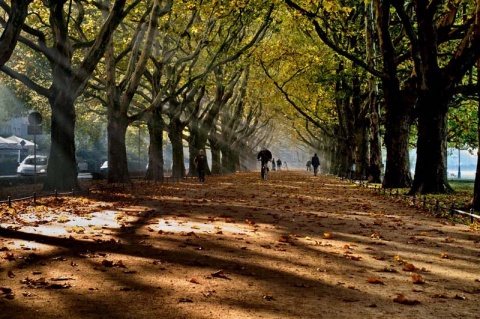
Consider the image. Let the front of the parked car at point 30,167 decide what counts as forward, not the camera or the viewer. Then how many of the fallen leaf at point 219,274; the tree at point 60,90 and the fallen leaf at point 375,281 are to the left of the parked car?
3

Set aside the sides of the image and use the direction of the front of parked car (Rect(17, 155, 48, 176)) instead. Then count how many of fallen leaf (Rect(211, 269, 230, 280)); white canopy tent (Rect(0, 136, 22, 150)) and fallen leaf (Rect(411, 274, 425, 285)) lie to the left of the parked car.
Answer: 2

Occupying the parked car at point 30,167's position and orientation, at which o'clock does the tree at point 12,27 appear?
The tree is roughly at 9 o'clock from the parked car.

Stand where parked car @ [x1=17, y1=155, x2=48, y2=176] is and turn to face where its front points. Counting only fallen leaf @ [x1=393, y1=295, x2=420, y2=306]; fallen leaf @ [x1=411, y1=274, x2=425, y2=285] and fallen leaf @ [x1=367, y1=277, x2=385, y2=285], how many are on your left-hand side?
3

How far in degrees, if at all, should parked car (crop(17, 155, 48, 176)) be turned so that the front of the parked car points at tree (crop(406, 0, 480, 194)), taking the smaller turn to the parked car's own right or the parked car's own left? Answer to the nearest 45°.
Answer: approximately 135° to the parked car's own left

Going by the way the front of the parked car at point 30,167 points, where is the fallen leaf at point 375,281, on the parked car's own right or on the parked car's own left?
on the parked car's own left

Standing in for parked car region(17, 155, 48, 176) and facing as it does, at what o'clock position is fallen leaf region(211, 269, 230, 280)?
The fallen leaf is roughly at 9 o'clock from the parked car.

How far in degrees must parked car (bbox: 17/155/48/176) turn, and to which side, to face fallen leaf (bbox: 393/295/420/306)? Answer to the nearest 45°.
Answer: approximately 90° to its left

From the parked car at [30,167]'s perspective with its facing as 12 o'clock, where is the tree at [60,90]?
The tree is roughly at 9 o'clock from the parked car.

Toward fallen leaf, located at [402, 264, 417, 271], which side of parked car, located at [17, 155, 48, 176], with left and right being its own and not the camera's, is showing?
left

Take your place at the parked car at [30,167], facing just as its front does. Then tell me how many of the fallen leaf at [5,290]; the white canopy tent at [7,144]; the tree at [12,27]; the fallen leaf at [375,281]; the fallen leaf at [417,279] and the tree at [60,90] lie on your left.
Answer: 5

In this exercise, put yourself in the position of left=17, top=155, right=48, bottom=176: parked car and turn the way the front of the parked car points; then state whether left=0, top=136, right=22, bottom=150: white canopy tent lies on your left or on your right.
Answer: on your right

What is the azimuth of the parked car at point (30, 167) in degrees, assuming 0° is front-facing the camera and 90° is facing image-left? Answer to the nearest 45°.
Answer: approximately 90°

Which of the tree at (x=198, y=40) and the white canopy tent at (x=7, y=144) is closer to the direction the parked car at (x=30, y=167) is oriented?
the white canopy tent
